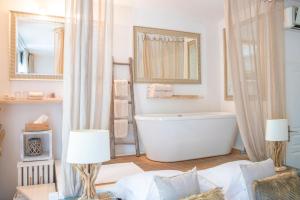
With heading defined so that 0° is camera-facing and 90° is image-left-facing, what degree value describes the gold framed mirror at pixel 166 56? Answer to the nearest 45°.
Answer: approximately 315°

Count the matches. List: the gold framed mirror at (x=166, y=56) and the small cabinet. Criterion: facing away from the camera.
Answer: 0

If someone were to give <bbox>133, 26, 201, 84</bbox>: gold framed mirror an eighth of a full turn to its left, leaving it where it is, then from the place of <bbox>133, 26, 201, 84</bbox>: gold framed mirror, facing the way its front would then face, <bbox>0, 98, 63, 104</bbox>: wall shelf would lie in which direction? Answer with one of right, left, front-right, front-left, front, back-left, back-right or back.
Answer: back-right

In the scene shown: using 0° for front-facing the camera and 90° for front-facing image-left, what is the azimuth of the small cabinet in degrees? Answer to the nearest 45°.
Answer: approximately 0°

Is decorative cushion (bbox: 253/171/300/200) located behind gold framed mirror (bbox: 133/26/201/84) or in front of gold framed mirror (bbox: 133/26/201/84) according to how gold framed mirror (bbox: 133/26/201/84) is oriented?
in front

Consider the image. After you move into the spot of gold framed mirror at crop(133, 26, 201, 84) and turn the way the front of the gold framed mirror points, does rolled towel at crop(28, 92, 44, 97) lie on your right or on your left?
on your right

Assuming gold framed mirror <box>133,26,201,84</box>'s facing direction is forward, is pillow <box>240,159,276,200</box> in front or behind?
in front

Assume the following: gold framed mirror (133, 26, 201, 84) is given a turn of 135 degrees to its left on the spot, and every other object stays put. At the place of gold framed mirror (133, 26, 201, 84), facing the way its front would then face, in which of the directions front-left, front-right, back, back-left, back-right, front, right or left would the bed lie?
back

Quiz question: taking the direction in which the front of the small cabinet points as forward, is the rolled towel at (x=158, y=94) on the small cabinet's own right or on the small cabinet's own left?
on the small cabinet's own left
